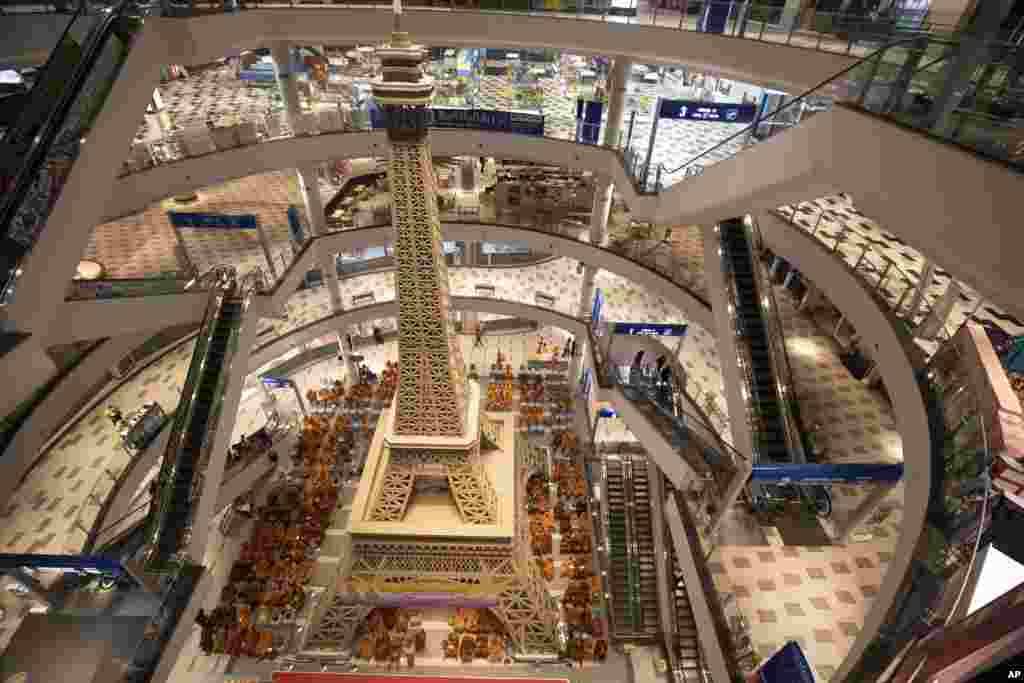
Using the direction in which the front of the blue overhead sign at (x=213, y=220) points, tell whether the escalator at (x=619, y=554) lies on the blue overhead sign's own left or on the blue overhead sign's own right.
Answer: on the blue overhead sign's own left

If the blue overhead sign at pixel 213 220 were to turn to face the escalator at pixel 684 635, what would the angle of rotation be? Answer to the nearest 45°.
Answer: approximately 45° to its left
